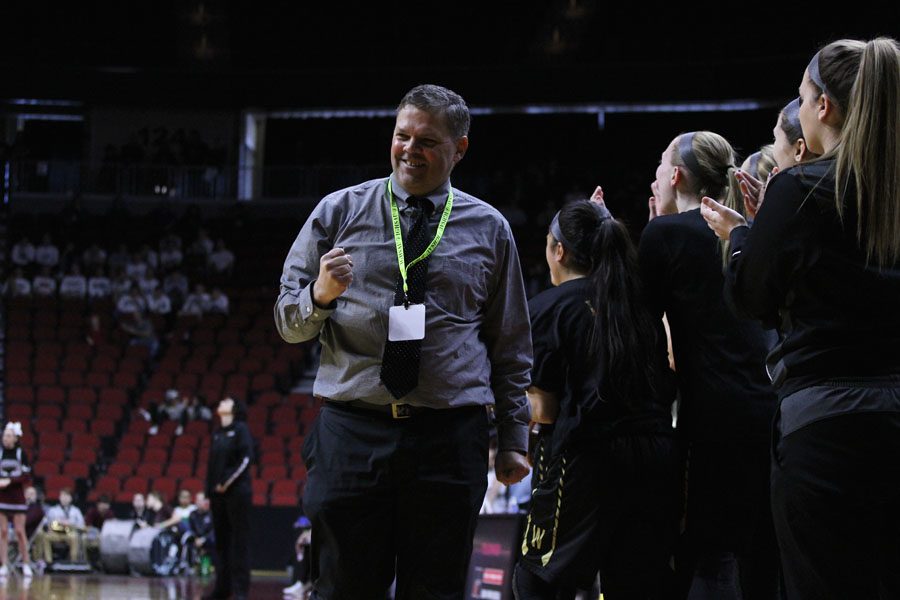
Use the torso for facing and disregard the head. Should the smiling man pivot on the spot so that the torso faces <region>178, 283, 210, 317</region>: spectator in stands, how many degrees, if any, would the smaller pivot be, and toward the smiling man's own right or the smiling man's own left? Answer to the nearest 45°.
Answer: approximately 180°

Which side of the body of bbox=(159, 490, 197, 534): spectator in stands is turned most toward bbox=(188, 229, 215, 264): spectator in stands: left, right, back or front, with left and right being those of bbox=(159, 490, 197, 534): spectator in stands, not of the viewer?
back

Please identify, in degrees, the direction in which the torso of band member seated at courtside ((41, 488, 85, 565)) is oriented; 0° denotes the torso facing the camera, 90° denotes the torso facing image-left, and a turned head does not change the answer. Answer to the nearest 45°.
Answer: approximately 0°

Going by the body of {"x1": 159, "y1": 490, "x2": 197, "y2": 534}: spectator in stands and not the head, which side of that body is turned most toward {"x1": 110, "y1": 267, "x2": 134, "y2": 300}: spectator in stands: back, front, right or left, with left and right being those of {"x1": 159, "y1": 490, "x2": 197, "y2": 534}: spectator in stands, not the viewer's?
back

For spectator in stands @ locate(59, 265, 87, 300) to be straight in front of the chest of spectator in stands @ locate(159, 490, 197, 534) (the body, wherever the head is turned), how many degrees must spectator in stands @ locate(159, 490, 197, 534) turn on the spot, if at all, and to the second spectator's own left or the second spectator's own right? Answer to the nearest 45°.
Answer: approximately 180°

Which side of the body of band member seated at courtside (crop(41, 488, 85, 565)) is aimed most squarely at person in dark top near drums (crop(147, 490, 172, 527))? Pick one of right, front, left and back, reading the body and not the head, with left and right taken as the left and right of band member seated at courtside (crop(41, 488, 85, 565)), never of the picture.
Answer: left

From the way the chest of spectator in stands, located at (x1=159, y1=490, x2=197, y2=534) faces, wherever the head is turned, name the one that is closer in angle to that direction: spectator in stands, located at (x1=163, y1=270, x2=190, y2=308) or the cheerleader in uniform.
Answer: the cheerleader in uniform

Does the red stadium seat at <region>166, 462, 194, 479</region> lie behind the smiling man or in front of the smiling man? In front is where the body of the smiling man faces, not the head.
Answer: behind

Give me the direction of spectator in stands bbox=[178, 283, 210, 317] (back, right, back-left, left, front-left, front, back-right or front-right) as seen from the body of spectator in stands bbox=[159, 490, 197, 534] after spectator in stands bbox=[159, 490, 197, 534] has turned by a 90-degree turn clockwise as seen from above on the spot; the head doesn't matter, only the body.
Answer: right

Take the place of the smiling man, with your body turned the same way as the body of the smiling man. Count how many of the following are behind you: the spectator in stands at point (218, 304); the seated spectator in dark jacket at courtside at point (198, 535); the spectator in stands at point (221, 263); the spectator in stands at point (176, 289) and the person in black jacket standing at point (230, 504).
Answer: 5

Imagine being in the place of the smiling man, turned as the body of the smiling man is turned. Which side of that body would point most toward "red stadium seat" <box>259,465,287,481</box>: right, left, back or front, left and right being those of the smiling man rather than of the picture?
back

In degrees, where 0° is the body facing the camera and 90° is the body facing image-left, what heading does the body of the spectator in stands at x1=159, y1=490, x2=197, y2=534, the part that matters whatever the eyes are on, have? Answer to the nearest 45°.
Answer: approximately 0°

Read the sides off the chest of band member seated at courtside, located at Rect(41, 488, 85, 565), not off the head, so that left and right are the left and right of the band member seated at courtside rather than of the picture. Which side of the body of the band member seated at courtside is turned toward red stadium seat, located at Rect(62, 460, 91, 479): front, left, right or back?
back
